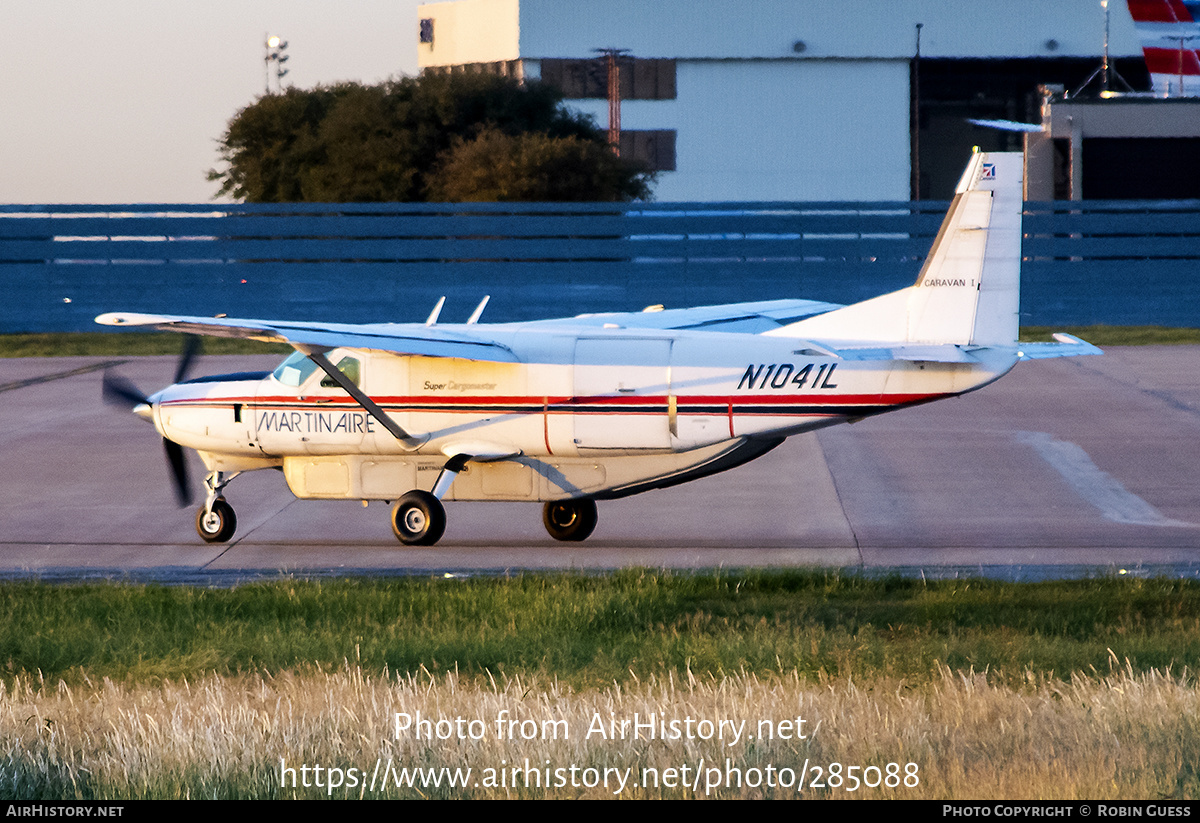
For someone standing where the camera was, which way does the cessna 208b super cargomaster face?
facing away from the viewer and to the left of the viewer
